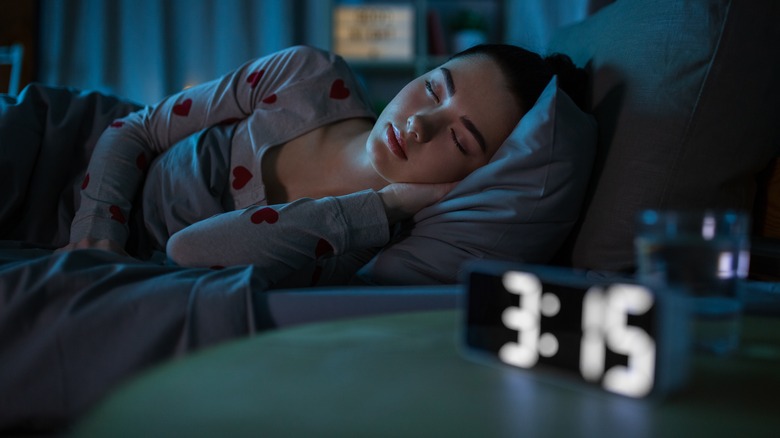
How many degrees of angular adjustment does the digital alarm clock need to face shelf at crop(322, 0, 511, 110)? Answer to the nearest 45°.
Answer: approximately 135° to its right

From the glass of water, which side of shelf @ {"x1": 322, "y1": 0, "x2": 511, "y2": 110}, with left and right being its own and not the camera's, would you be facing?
front

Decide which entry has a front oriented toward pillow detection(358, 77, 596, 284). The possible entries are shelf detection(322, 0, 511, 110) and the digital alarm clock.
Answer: the shelf

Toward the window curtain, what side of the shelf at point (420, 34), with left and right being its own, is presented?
right

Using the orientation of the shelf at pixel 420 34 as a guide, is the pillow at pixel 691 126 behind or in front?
in front

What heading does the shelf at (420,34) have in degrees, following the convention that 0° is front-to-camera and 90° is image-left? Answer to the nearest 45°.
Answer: approximately 0°

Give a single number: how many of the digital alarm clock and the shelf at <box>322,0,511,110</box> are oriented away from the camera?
0

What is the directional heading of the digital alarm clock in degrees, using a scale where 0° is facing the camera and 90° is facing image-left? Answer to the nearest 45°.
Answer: approximately 45°

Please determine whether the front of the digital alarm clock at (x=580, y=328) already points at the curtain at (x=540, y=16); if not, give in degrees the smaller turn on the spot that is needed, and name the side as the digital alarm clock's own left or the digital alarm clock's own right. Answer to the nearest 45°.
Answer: approximately 135° to the digital alarm clock's own right

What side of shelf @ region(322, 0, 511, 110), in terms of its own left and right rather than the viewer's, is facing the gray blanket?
front
